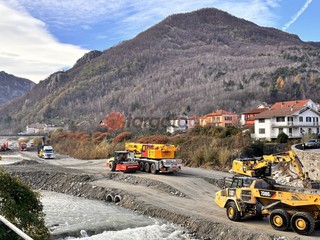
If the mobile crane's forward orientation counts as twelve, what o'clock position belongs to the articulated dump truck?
The articulated dump truck is roughly at 7 o'clock from the mobile crane.

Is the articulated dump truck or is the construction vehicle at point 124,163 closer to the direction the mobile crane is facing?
the construction vehicle

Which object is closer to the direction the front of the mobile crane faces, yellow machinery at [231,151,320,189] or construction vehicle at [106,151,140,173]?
the construction vehicle

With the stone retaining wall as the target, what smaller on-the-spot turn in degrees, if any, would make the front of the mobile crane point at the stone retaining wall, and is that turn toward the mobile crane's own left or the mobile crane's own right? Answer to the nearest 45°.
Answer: approximately 180°

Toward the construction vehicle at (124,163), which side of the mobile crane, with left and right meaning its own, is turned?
front

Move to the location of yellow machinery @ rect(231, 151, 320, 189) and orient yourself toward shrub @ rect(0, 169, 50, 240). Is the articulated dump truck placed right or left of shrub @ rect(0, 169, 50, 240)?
left

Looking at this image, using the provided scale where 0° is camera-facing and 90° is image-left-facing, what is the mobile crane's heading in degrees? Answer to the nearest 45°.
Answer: approximately 135°

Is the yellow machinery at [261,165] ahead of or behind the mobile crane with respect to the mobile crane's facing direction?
behind

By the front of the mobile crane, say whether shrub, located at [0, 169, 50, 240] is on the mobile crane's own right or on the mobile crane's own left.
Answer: on the mobile crane's own left

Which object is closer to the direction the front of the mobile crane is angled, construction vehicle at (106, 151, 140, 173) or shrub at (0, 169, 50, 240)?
the construction vehicle
